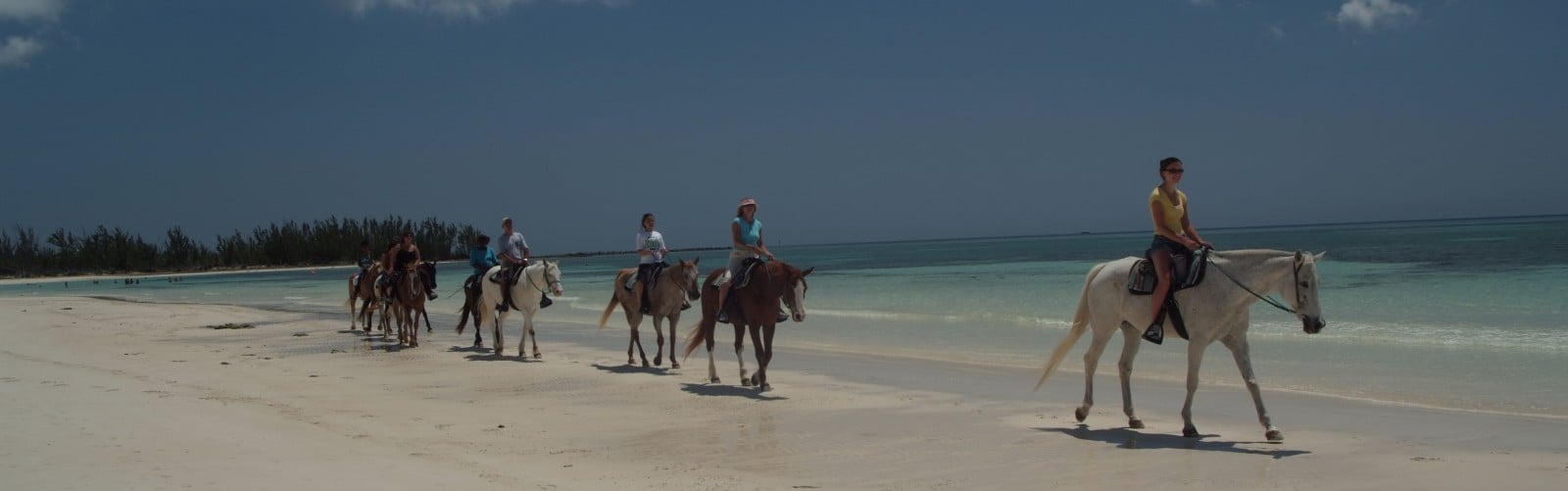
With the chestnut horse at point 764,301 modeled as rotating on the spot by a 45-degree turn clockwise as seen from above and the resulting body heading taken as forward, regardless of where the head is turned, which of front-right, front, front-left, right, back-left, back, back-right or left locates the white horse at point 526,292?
back-right

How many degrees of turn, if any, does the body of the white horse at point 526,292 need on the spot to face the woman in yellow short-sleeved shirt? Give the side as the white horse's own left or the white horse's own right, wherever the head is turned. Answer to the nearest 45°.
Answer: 0° — it already faces them

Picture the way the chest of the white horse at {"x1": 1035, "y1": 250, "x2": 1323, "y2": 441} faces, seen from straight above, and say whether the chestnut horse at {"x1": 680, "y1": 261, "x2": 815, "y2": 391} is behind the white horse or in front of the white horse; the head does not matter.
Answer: behind

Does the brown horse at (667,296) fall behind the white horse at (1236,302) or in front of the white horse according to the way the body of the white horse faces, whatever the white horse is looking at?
behind

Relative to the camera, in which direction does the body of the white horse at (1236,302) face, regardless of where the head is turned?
to the viewer's right

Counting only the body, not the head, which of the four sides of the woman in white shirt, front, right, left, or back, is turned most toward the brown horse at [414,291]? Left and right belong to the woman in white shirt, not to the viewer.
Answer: back

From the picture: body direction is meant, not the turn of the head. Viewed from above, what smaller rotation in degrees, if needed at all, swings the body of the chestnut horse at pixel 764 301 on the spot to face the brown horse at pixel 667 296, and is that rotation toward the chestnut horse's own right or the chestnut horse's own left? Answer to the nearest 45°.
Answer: approximately 180°

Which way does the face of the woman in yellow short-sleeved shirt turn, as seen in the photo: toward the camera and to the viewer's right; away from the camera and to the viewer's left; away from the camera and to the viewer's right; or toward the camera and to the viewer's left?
toward the camera and to the viewer's right

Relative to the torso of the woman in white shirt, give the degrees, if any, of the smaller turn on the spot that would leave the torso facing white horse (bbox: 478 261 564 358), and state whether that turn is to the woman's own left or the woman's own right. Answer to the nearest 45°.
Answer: approximately 180°

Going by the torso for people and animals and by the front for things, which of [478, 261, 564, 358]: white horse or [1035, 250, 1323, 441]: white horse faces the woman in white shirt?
[478, 261, 564, 358]: white horse

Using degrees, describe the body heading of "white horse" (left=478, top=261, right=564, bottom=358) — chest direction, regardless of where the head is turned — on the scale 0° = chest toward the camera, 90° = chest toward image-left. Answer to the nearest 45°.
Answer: approximately 315°
